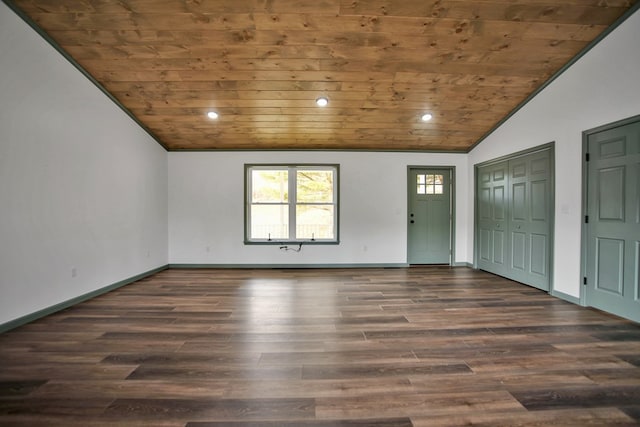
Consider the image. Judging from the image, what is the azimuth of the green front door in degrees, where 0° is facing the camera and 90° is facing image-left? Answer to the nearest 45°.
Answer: approximately 0°

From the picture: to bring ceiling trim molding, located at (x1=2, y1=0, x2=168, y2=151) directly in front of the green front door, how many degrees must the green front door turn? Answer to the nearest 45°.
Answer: approximately 45° to its right

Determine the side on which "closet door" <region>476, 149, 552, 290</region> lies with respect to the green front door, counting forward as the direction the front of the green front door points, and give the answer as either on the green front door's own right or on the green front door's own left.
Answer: on the green front door's own left

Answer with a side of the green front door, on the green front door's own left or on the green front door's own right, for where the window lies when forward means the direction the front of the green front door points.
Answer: on the green front door's own right

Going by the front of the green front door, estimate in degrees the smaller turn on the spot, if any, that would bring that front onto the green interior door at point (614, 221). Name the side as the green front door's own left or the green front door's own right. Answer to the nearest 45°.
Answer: approximately 45° to the green front door's own left

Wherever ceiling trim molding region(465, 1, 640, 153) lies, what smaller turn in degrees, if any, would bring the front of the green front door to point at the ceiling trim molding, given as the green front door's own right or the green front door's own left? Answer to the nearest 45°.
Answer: approximately 45° to the green front door's own left
